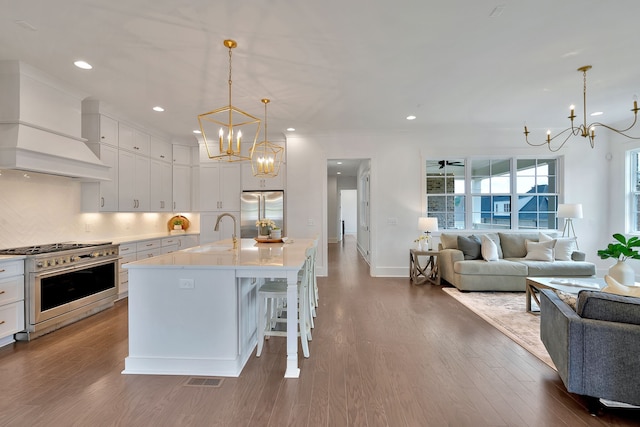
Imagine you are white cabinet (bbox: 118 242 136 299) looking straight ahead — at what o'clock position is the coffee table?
The coffee table is roughly at 12 o'clock from the white cabinet.

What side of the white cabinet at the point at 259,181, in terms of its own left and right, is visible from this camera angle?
front

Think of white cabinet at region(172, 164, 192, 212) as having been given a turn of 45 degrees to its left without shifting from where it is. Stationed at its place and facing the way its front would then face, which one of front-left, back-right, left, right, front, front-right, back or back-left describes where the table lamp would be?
front

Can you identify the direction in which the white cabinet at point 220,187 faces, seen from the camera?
facing the viewer

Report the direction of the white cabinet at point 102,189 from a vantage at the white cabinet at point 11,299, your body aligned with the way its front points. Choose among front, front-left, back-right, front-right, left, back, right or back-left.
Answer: left

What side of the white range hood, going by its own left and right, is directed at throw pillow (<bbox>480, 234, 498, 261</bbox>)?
front

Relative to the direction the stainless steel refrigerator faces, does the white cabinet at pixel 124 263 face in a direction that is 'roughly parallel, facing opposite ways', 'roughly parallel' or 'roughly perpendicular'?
roughly perpendicular

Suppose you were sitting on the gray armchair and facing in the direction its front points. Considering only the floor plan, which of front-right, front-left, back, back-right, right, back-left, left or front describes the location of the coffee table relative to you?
front-right

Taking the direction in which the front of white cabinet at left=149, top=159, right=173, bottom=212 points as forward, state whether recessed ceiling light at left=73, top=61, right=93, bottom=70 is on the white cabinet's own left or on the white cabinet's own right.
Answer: on the white cabinet's own right

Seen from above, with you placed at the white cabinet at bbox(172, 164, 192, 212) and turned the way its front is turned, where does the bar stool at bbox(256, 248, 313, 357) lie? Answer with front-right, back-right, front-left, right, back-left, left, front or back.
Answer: front

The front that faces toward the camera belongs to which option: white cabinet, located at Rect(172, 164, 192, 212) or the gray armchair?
the white cabinet

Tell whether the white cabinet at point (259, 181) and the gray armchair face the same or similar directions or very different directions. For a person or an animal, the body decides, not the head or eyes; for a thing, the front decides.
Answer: very different directions

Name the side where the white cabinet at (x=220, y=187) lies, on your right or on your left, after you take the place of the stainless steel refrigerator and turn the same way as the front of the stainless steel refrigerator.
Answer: on your right

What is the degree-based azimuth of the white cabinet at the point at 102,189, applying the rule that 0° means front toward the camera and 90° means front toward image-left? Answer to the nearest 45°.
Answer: approximately 315°

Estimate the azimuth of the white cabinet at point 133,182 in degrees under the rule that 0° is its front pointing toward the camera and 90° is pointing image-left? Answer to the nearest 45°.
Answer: approximately 315°

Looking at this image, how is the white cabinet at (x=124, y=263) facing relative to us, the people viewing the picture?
facing the viewer and to the right of the viewer

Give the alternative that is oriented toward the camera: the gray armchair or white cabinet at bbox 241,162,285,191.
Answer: the white cabinet

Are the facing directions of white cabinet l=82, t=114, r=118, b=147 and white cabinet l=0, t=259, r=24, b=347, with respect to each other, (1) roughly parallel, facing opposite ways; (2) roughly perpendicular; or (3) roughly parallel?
roughly parallel

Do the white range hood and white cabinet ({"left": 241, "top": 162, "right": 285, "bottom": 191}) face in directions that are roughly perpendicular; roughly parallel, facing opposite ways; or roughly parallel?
roughly perpendicular
